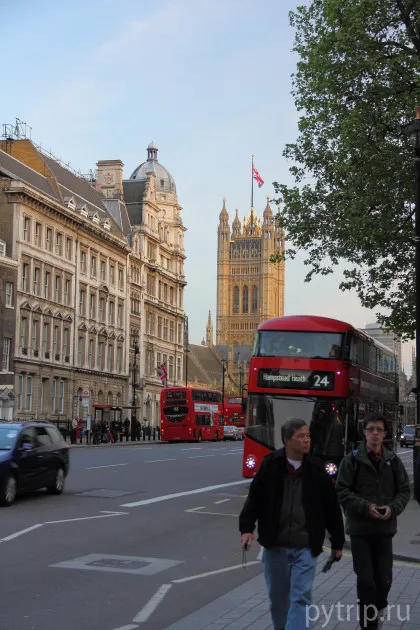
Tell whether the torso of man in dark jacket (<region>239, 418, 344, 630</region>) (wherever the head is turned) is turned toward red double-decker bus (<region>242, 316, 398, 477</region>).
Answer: no

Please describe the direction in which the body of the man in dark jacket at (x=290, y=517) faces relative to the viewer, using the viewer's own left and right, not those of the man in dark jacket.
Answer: facing the viewer

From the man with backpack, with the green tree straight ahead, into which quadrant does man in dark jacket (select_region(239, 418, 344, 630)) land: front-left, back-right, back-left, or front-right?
back-left

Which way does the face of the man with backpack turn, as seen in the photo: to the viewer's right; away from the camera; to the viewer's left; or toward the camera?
toward the camera

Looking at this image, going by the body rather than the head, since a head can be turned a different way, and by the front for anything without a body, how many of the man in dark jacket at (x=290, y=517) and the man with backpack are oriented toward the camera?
2

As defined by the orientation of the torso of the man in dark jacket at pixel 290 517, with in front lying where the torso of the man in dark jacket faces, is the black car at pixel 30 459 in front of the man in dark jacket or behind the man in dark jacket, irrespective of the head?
behind

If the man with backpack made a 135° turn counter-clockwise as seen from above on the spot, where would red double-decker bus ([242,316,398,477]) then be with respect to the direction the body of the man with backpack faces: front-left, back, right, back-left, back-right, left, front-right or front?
front-left

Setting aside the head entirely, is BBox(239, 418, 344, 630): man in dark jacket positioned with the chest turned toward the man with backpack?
no

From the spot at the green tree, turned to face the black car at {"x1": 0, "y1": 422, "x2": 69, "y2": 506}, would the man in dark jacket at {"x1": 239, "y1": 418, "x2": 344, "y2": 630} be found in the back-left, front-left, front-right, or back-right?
front-left

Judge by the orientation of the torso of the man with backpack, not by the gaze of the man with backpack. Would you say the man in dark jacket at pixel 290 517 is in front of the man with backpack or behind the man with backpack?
in front

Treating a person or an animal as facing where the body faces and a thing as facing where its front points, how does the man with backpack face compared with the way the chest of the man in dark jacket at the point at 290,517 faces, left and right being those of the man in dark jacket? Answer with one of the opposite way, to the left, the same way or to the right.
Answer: the same way

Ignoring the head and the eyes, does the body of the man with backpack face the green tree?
no

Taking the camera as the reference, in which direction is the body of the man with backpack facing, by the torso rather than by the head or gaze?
toward the camera
